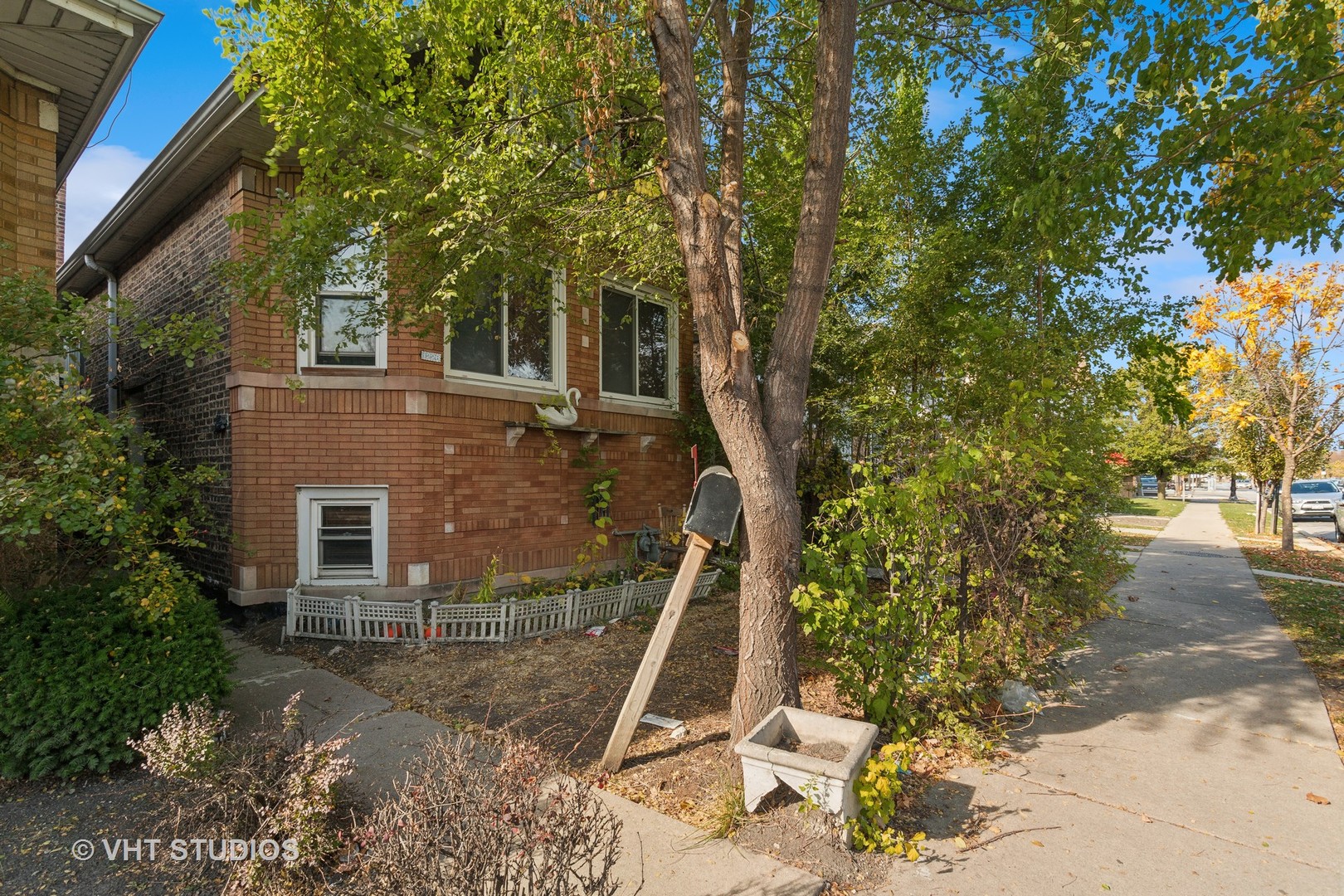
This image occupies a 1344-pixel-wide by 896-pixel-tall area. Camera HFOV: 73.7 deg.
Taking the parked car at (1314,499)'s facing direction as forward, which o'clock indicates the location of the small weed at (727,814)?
The small weed is roughly at 12 o'clock from the parked car.

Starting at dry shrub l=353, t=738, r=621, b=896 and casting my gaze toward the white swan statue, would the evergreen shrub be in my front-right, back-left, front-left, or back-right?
front-left

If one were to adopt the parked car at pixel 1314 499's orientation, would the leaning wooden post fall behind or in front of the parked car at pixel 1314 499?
in front

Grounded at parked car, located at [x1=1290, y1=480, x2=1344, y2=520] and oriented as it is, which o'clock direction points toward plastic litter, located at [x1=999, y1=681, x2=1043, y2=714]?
The plastic litter is roughly at 12 o'clock from the parked car.

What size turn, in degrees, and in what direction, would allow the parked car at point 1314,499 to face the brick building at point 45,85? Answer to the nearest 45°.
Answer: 0° — it already faces it

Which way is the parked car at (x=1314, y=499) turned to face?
toward the camera

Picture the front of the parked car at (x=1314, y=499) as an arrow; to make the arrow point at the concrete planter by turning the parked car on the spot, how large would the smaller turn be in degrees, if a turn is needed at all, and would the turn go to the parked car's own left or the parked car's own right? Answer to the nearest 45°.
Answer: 0° — it already faces it

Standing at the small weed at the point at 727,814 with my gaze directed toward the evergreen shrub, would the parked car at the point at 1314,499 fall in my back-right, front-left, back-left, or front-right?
back-right

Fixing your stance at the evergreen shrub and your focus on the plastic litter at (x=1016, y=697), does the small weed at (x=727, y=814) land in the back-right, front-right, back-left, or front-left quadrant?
front-right

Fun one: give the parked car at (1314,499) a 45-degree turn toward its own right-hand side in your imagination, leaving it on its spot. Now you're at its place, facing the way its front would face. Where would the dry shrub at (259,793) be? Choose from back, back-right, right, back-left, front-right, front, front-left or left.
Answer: front-left

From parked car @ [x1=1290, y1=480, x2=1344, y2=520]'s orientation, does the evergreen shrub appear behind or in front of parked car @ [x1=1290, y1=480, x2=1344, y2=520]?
in front

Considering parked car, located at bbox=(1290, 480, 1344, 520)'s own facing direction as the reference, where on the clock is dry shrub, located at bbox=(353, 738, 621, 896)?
The dry shrub is roughly at 12 o'clock from the parked car.

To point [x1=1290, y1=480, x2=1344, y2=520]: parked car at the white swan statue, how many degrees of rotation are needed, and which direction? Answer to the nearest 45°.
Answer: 0° — it already faces it
